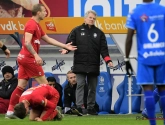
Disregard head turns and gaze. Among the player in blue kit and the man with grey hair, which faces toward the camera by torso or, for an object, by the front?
the man with grey hair

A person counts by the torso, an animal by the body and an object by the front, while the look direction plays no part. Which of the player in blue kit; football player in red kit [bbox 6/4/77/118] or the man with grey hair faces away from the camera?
the player in blue kit

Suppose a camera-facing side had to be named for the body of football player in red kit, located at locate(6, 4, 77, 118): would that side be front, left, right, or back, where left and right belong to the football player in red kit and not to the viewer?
right

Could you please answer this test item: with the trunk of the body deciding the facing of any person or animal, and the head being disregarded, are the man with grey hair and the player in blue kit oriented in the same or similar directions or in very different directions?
very different directions

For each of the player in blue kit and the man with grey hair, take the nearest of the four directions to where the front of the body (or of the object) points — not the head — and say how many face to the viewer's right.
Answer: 0

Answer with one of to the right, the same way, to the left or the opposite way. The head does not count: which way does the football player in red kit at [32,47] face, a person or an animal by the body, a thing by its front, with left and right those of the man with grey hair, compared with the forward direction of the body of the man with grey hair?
to the left

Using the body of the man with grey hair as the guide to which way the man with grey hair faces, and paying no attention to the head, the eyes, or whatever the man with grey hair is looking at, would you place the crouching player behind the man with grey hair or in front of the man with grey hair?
in front

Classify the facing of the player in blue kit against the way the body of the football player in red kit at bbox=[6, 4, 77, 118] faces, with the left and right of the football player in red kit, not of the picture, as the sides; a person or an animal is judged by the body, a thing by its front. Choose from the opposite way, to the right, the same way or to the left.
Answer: to the left

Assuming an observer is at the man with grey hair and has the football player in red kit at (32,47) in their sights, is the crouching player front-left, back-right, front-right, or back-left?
front-left

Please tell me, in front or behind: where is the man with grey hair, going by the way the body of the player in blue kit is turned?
in front

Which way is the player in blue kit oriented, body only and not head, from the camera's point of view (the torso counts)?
away from the camera

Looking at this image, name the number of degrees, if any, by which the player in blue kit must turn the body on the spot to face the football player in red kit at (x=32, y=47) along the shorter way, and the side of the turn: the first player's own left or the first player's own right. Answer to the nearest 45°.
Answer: approximately 45° to the first player's own left

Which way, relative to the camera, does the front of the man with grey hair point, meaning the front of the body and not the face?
toward the camera

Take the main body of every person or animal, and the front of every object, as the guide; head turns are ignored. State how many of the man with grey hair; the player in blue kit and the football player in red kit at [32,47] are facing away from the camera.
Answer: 1
